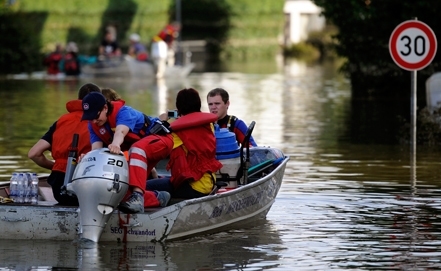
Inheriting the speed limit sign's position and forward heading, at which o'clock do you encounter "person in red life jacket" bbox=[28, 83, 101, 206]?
The person in red life jacket is roughly at 1 o'clock from the speed limit sign.

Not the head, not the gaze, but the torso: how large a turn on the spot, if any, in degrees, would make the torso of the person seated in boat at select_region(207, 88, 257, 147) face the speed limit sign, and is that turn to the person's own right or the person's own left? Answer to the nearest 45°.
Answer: approximately 180°

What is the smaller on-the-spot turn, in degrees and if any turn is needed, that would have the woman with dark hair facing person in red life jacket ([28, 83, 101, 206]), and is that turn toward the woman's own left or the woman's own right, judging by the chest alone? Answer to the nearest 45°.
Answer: approximately 45° to the woman's own left

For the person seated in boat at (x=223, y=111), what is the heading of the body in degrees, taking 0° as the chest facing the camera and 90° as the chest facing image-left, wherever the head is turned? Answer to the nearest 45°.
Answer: approximately 45°

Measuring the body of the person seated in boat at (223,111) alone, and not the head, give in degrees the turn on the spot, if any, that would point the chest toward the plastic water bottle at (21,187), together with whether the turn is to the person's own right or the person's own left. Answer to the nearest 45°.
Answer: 0° — they already face it

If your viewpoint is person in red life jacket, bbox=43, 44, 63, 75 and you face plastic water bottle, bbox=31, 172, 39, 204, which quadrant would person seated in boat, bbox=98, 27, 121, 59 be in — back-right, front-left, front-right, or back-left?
back-left

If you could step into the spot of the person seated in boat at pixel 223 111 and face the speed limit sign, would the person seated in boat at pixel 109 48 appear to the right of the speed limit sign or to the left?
left

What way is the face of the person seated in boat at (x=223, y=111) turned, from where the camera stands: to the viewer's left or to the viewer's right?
to the viewer's left

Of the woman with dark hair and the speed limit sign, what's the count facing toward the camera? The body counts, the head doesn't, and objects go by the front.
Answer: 1

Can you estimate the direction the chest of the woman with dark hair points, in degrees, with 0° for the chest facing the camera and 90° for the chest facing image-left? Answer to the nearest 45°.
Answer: approximately 135°

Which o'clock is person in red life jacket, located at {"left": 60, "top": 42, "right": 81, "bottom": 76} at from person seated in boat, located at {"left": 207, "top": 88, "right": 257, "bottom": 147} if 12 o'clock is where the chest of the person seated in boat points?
The person in red life jacket is roughly at 4 o'clock from the person seated in boat.

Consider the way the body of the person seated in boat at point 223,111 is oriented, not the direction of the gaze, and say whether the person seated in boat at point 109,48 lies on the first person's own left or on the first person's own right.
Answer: on the first person's own right
